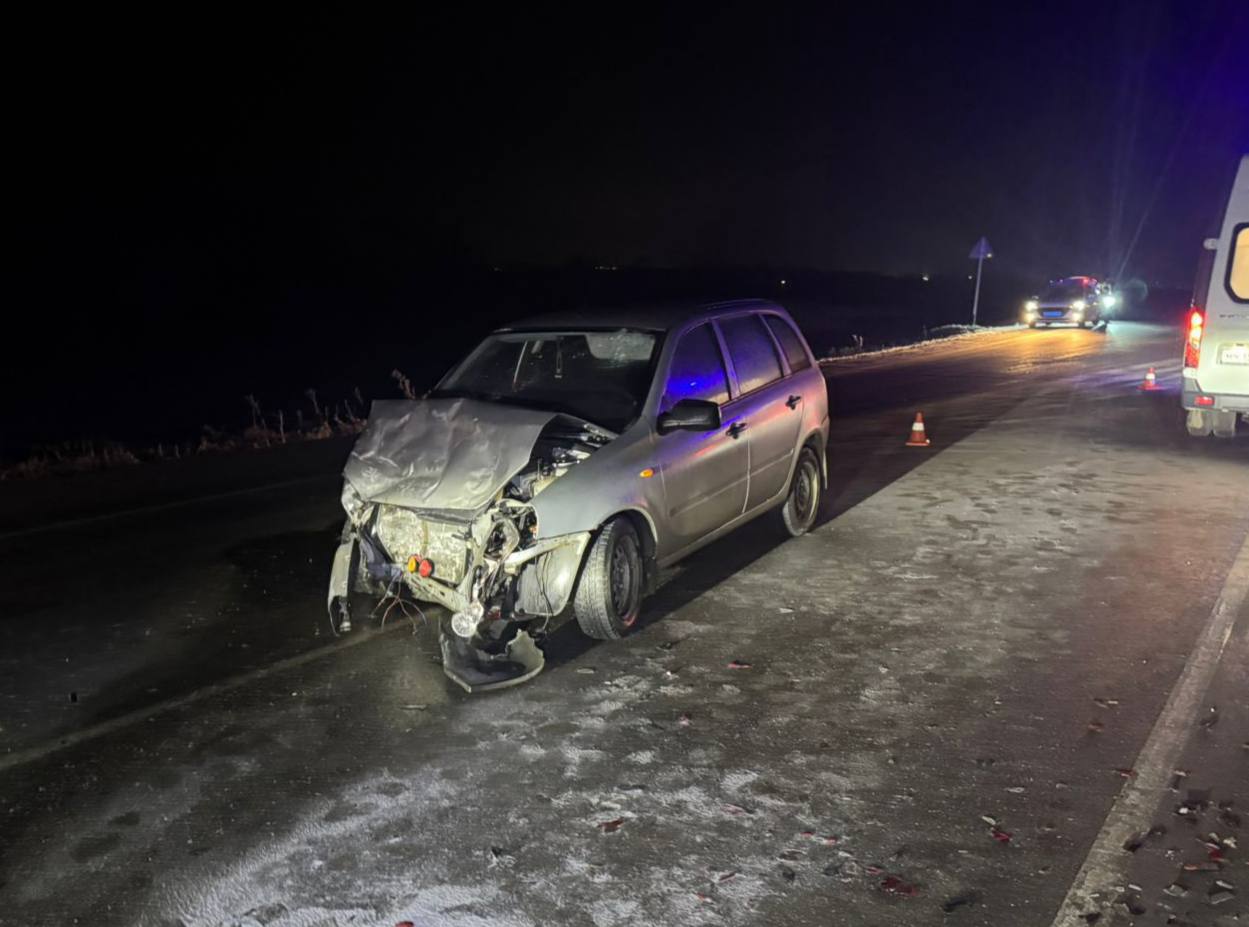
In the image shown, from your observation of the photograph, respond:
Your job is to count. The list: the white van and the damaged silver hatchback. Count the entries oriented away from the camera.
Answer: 1

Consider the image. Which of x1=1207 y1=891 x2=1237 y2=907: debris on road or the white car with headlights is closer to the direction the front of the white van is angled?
the white car with headlights

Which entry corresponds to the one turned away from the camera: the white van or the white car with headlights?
the white van

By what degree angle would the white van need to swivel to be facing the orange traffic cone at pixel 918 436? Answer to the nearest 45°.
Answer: approximately 90° to its left

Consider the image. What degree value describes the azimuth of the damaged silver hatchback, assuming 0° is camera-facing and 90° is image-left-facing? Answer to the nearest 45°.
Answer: approximately 45°

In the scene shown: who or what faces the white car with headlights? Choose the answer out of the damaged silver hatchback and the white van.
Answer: the white van

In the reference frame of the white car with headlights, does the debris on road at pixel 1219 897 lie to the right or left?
on its left

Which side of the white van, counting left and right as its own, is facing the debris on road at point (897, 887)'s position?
back

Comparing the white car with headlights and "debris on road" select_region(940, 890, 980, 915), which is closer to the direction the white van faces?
the white car with headlights

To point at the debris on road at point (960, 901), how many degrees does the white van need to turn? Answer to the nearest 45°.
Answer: approximately 180°

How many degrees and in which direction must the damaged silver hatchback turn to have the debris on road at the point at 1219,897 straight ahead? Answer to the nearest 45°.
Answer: approximately 90° to its left

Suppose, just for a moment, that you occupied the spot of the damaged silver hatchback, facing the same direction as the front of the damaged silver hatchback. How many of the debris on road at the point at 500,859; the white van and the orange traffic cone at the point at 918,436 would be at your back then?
2

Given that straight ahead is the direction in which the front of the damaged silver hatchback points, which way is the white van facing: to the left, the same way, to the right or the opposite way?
the opposite way

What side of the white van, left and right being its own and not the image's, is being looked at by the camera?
back

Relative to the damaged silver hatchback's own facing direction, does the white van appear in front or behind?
behind

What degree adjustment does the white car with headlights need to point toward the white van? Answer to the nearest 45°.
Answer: approximately 45° to its left

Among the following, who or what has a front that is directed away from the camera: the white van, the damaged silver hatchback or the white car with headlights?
the white van
